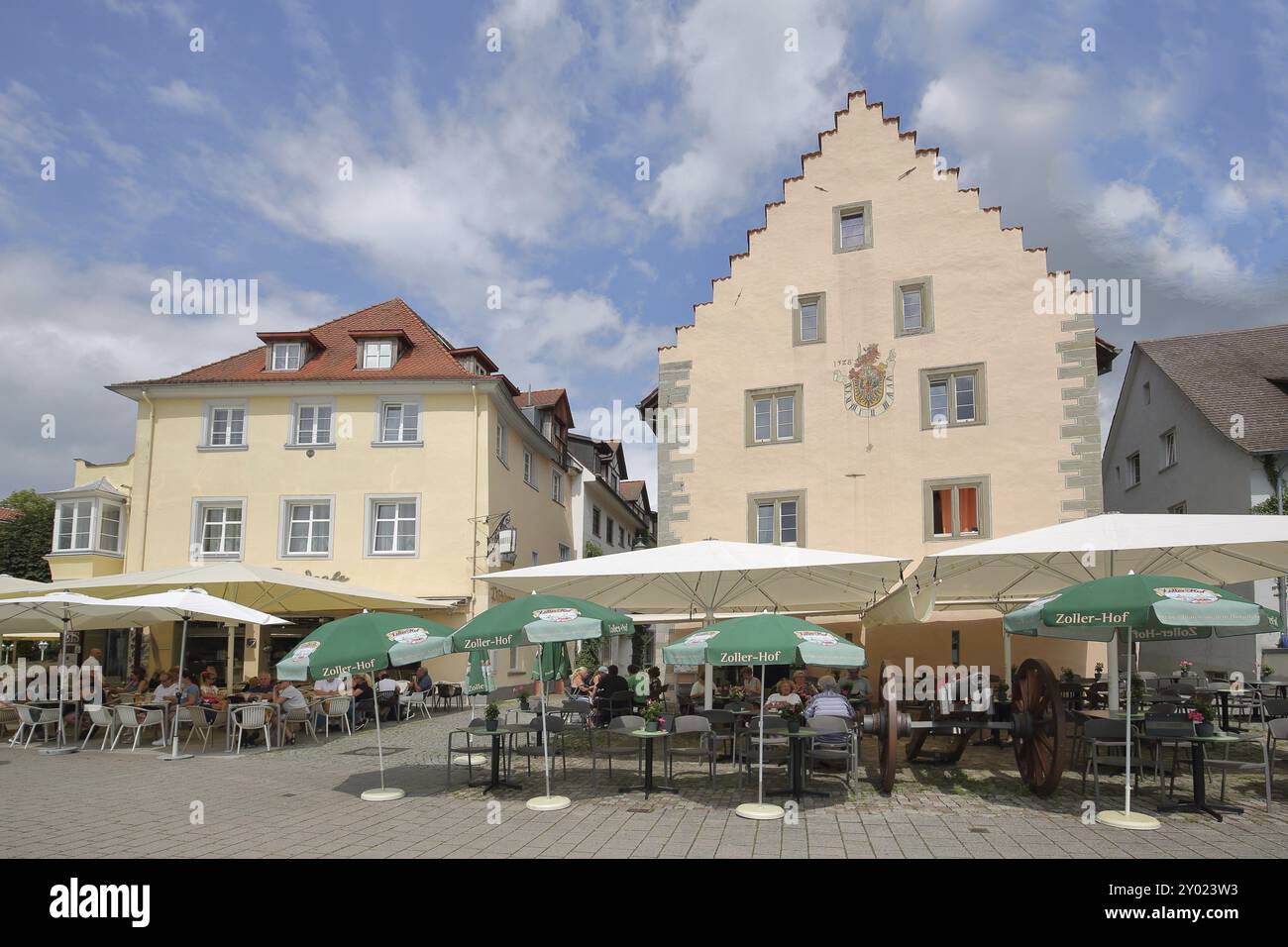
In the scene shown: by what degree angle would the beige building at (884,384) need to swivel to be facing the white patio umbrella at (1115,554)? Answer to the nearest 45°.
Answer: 0° — it already faces it

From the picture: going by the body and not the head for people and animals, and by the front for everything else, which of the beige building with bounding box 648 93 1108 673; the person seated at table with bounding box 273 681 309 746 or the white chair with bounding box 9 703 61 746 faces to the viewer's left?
the person seated at table

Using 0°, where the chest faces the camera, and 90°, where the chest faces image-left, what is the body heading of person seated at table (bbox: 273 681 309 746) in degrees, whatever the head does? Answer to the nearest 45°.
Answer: approximately 90°

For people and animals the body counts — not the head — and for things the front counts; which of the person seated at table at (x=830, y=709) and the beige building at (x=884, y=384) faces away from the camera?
the person seated at table

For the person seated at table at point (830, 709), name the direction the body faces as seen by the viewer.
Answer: away from the camera
